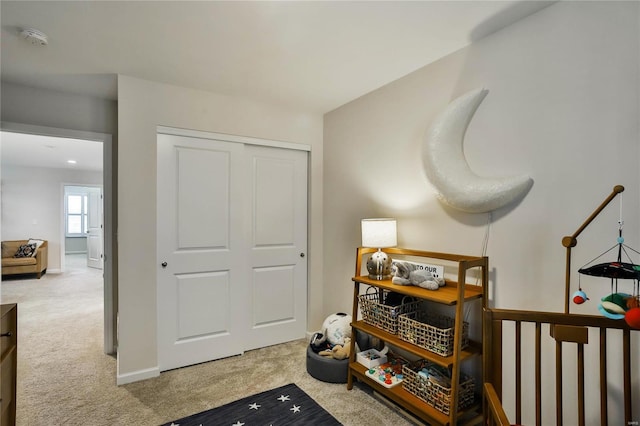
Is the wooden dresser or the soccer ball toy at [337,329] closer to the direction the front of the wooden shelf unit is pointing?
the wooden dresser

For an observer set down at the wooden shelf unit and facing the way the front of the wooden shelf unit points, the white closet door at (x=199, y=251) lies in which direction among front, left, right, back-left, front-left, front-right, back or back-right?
front-right

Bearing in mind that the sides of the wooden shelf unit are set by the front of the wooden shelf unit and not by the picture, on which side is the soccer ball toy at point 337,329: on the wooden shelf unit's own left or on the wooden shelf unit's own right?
on the wooden shelf unit's own right

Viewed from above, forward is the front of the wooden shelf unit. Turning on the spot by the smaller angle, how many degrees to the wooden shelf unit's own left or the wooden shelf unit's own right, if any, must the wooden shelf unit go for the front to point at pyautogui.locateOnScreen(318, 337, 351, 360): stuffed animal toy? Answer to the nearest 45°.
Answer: approximately 90° to the wooden shelf unit's own right

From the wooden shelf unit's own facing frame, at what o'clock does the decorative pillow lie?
The decorative pillow is roughly at 2 o'clock from the wooden shelf unit.

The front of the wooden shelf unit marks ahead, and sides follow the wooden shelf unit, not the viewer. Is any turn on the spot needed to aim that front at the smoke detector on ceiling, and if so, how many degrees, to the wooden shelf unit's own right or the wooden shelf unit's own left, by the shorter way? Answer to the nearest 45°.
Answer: approximately 45° to the wooden shelf unit's own right

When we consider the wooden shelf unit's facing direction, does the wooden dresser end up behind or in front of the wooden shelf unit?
in front

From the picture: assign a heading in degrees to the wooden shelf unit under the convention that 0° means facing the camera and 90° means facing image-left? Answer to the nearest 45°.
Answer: approximately 45°

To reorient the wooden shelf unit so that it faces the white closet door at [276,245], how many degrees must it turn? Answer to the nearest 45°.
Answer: approximately 90° to its right

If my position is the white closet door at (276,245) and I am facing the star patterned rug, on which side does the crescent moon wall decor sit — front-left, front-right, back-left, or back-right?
front-left
